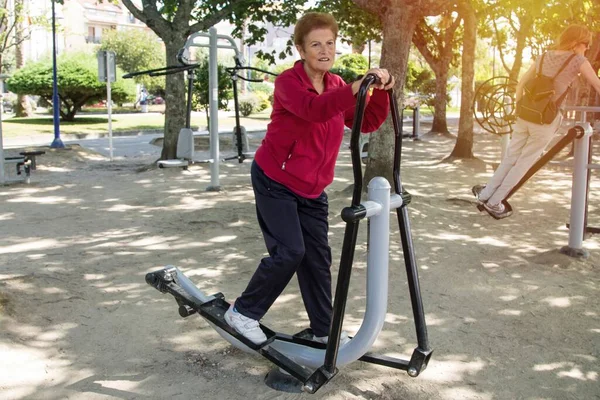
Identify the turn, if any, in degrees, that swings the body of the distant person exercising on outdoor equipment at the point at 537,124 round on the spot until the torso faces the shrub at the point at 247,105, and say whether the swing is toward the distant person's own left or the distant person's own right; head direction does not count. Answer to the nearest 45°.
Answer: approximately 90° to the distant person's own left

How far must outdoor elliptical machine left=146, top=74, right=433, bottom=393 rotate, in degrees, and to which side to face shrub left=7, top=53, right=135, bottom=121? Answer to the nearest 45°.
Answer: approximately 135° to its left

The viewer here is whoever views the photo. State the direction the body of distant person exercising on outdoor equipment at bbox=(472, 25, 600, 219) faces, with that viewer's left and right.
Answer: facing away from the viewer and to the right of the viewer

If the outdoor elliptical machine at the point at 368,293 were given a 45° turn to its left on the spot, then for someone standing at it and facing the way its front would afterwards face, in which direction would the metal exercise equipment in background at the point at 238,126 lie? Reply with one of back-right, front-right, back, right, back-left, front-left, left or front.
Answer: left

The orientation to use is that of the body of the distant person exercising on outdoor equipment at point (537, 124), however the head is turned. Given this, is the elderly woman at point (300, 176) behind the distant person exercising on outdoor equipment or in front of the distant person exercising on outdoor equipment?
behind

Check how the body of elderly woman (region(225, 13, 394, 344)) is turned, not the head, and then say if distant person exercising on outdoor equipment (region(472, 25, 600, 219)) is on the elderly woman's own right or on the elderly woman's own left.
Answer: on the elderly woman's own left

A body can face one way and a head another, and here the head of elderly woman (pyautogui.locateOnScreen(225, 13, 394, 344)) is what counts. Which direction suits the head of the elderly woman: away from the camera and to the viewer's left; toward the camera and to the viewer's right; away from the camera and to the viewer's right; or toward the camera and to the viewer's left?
toward the camera and to the viewer's right

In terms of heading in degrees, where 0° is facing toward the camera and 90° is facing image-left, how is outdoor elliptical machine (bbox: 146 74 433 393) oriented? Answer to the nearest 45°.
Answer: approximately 315°

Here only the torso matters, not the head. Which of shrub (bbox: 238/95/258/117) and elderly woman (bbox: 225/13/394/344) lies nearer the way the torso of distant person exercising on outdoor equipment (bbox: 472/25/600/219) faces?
the shrub

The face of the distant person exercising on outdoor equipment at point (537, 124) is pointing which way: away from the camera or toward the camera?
away from the camera

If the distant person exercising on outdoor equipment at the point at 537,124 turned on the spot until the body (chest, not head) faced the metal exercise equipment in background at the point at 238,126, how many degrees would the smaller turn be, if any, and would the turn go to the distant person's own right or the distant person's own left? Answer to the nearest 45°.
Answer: approximately 90° to the distant person's own left

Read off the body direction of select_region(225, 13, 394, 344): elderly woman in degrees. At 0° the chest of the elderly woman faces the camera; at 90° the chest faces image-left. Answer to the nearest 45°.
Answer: approximately 315°
